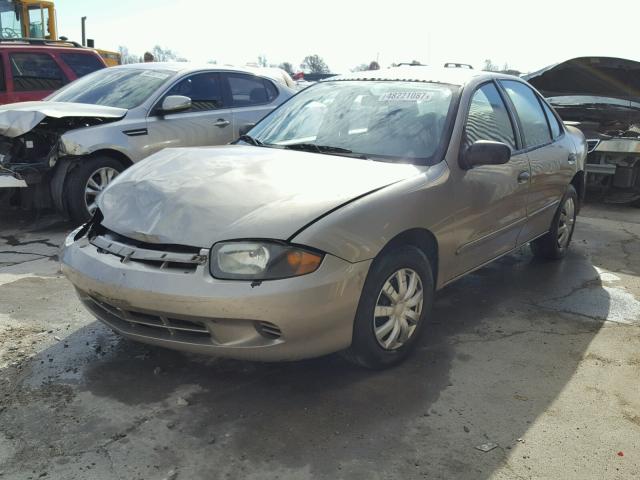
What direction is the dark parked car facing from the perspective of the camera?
toward the camera

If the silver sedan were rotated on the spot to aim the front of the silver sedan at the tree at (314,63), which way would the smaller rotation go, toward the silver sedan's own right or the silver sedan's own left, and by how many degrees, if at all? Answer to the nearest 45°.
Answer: approximately 135° to the silver sedan's own right

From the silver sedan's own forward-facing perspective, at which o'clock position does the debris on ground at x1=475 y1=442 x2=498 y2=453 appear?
The debris on ground is roughly at 10 o'clock from the silver sedan.

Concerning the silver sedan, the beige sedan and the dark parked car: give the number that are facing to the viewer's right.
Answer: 0

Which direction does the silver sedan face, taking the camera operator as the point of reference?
facing the viewer and to the left of the viewer

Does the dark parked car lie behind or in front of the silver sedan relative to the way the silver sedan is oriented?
behind

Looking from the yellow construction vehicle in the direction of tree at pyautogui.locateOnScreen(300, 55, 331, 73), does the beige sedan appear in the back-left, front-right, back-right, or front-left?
back-right

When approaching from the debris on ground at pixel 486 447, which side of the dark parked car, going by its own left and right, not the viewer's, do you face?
front

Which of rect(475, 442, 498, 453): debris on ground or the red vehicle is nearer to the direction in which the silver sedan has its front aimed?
the debris on ground

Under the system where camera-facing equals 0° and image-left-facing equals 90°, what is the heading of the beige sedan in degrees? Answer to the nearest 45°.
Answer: approximately 45°

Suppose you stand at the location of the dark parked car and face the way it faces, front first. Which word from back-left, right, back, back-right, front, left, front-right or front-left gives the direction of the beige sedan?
front

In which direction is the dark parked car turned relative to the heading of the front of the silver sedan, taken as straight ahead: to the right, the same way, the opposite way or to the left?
the same way

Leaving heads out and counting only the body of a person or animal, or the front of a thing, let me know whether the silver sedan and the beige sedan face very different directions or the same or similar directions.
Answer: same or similar directions

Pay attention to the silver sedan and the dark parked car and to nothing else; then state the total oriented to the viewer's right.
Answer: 0

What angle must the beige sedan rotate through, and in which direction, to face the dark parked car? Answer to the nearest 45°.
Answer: approximately 180°
